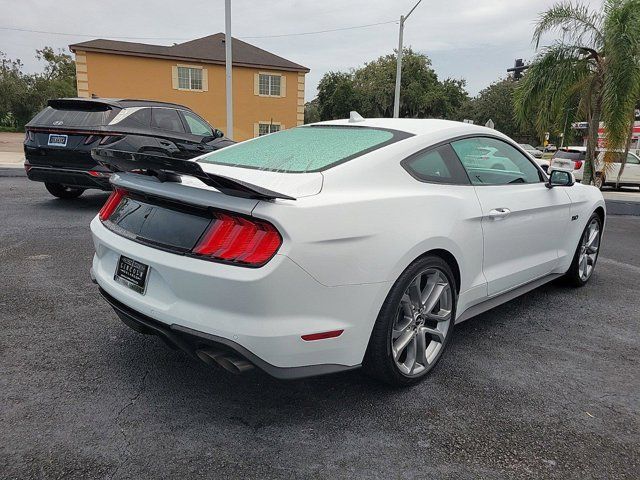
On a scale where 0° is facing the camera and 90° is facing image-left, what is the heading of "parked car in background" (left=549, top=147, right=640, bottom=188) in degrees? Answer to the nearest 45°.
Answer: approximately 225°

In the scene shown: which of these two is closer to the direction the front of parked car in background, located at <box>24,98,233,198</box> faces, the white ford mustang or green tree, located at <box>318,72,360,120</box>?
the green tree

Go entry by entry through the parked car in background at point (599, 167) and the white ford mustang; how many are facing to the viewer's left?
0

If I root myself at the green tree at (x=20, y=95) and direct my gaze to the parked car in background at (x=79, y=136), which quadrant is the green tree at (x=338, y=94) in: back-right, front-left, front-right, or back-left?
front-left

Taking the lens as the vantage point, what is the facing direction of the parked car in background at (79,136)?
facing away from the viewer and to the right of the viewer

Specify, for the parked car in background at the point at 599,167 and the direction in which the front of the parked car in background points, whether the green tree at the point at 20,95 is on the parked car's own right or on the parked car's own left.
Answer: on the parked car's own left

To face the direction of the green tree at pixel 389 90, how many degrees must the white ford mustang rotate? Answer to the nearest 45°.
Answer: approximately 45° to its left

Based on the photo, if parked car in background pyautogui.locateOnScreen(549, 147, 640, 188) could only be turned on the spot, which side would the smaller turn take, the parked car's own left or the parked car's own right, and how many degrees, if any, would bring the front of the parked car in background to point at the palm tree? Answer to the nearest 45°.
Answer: approximately 135° to the parked car's own right

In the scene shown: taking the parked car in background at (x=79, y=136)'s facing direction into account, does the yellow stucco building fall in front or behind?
in front

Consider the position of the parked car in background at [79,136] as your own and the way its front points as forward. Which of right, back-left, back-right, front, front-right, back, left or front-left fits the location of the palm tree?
front-right

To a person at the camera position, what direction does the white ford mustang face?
facing away from the viewer and to the right of the viewer
